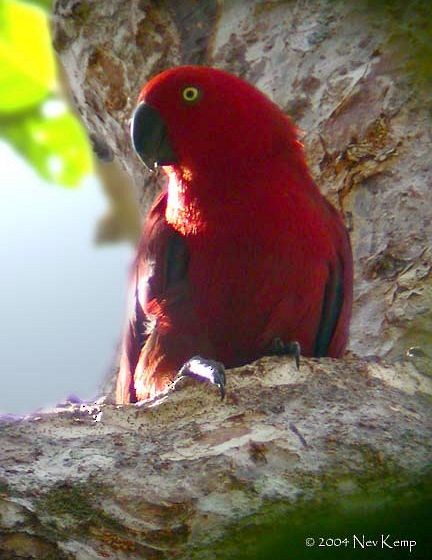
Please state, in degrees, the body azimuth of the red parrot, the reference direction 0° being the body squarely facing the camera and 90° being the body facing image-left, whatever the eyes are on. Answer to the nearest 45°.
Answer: approximately 0°
